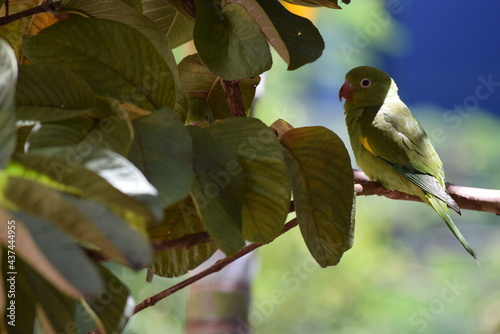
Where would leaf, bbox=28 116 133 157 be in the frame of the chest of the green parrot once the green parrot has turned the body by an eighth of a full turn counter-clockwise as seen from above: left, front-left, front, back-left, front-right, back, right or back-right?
front-right

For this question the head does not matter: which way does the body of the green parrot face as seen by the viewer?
to the viewer's left

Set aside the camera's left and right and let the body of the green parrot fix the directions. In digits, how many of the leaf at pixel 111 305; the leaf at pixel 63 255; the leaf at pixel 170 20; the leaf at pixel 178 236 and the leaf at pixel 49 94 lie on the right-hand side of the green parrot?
0

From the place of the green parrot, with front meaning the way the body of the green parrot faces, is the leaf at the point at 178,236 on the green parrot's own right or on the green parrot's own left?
on the green parrot's own left

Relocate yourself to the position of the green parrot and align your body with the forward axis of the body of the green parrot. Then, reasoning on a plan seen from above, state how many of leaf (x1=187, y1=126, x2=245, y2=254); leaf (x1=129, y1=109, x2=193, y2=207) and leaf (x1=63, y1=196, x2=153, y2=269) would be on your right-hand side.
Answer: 0

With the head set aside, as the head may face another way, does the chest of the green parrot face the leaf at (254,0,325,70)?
yes
